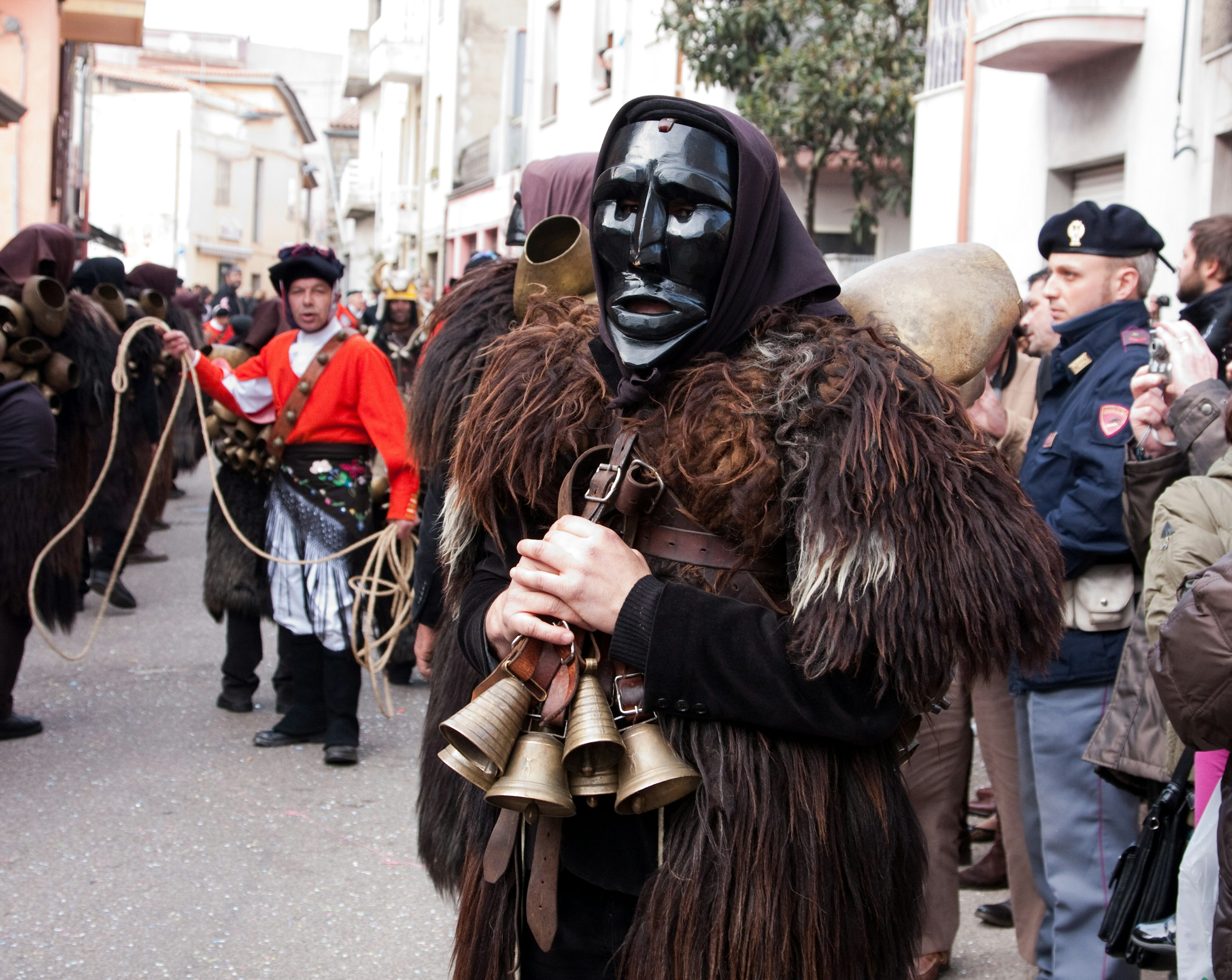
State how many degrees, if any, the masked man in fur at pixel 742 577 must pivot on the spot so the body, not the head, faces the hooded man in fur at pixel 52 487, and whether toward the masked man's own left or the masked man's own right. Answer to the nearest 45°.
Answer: approximately 90° to the masked man's own right

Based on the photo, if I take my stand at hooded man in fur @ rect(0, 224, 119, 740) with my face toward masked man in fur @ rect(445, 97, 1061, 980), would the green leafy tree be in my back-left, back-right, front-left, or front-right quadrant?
back-left

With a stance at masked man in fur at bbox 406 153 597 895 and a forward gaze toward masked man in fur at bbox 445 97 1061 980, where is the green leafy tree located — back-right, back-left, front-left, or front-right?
back-left

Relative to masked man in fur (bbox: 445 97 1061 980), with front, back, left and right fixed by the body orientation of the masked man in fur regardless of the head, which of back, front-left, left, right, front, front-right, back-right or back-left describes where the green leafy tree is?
back-right

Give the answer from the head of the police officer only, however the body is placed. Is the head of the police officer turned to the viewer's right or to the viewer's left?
to the viewer's left

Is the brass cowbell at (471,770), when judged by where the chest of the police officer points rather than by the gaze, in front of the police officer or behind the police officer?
in front

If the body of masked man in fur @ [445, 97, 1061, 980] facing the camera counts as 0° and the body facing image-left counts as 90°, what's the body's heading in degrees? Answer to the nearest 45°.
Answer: approximately 45°

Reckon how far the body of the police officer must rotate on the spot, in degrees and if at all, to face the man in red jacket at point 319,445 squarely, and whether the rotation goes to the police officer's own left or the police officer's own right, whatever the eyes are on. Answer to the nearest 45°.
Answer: approximately 90° to the police officer's own right

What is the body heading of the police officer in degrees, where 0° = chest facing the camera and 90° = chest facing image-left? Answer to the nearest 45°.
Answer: approximately 45°

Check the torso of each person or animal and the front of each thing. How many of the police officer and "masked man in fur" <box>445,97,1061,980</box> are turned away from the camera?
0
